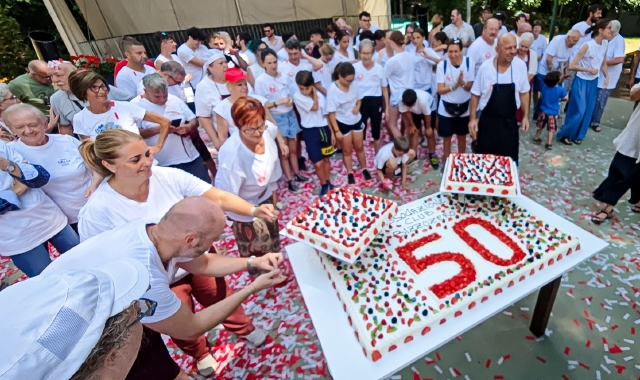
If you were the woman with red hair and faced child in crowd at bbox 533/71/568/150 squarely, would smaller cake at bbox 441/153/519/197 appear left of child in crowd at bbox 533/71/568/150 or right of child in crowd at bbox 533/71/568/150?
right

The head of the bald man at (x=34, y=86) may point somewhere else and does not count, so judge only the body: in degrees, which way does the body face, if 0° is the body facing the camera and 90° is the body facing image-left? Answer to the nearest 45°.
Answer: approximately 315°

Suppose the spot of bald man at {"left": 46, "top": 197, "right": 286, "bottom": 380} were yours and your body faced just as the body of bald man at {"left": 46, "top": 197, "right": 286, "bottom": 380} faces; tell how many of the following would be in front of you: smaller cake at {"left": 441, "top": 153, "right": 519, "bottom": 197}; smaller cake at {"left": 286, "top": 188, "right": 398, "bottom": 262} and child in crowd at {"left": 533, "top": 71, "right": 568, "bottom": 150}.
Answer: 3

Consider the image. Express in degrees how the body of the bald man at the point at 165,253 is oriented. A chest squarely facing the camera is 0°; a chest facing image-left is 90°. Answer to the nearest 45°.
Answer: approximately 270°

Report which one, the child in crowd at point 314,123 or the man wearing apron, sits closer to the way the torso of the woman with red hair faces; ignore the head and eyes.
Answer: the man wearing apron

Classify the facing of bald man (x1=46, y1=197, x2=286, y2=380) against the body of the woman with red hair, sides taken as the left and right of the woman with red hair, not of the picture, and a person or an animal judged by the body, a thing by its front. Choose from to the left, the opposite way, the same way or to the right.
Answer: to the left

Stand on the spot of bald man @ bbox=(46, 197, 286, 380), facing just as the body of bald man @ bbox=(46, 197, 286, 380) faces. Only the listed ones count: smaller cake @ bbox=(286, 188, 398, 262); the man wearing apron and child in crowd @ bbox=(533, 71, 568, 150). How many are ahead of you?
3

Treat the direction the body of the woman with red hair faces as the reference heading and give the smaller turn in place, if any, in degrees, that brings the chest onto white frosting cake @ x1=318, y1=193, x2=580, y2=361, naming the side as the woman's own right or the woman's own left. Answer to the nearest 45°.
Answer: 0° — they already face it

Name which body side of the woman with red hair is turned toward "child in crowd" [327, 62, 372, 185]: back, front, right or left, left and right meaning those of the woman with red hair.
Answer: left
